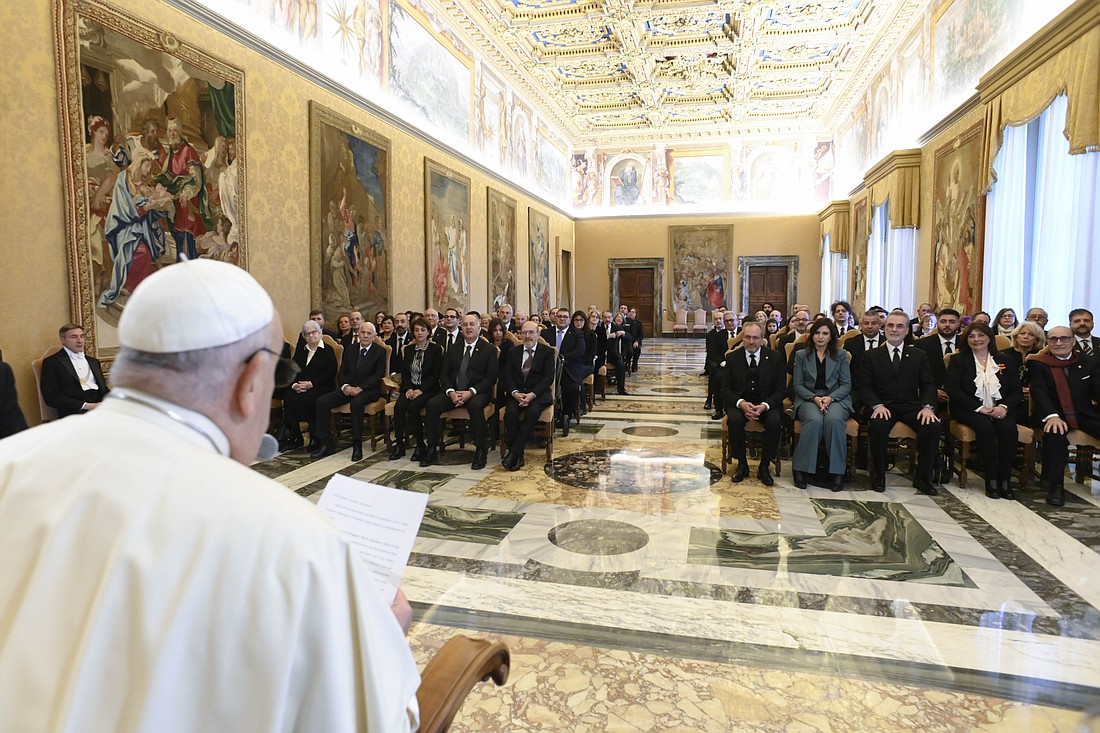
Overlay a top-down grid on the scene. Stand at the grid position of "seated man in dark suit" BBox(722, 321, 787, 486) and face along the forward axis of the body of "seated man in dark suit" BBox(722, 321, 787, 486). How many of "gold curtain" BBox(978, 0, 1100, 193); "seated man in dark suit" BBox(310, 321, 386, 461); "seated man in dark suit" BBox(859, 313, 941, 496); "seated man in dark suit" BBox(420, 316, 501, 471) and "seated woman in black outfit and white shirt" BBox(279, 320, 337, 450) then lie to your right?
3

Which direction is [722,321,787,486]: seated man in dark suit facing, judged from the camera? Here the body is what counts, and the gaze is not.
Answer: toward the camera

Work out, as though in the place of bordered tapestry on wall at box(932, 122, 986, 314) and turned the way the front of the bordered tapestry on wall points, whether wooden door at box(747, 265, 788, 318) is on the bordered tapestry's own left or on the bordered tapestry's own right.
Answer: on the bordered tapestry's own right

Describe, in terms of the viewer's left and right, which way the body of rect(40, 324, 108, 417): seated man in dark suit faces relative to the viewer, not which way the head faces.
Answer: facing the viewer and to the right of the viewer

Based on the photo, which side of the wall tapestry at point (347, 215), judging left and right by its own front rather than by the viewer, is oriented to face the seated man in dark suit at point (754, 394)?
front

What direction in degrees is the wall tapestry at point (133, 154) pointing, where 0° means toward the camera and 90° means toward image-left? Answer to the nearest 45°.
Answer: approximately 315°

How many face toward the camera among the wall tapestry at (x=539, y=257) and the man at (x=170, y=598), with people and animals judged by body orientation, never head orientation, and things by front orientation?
0

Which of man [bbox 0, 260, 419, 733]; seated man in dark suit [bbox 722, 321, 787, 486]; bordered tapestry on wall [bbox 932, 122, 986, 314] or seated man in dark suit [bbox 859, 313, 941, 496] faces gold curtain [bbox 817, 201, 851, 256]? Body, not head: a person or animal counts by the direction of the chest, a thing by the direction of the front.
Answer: the man

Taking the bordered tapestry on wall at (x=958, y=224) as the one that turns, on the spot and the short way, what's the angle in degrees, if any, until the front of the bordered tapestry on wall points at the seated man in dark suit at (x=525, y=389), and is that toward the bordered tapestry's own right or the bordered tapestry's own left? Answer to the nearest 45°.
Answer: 0° — it already faces them

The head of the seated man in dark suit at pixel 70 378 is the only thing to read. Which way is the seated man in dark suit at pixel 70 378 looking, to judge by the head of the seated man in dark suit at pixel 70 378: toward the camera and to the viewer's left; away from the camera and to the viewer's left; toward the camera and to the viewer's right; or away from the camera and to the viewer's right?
toward the camera and to the viewer's right

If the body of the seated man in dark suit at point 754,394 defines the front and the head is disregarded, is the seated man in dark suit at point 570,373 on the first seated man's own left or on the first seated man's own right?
on the first seated man's own right

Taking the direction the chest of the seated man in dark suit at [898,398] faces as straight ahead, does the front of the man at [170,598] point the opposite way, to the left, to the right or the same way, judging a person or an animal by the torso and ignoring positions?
the opposite way

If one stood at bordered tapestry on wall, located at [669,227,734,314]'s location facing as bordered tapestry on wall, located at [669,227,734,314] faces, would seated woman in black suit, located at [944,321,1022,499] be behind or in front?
in front

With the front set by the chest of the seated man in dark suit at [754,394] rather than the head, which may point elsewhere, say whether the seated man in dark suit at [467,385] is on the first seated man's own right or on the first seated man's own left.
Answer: on the first seated man's own right

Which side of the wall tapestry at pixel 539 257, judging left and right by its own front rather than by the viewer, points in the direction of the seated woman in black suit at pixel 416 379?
right

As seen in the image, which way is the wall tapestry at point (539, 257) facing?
to the viewer's right

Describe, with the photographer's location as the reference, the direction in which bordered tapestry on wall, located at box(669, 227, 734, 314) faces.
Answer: facing the viewer
